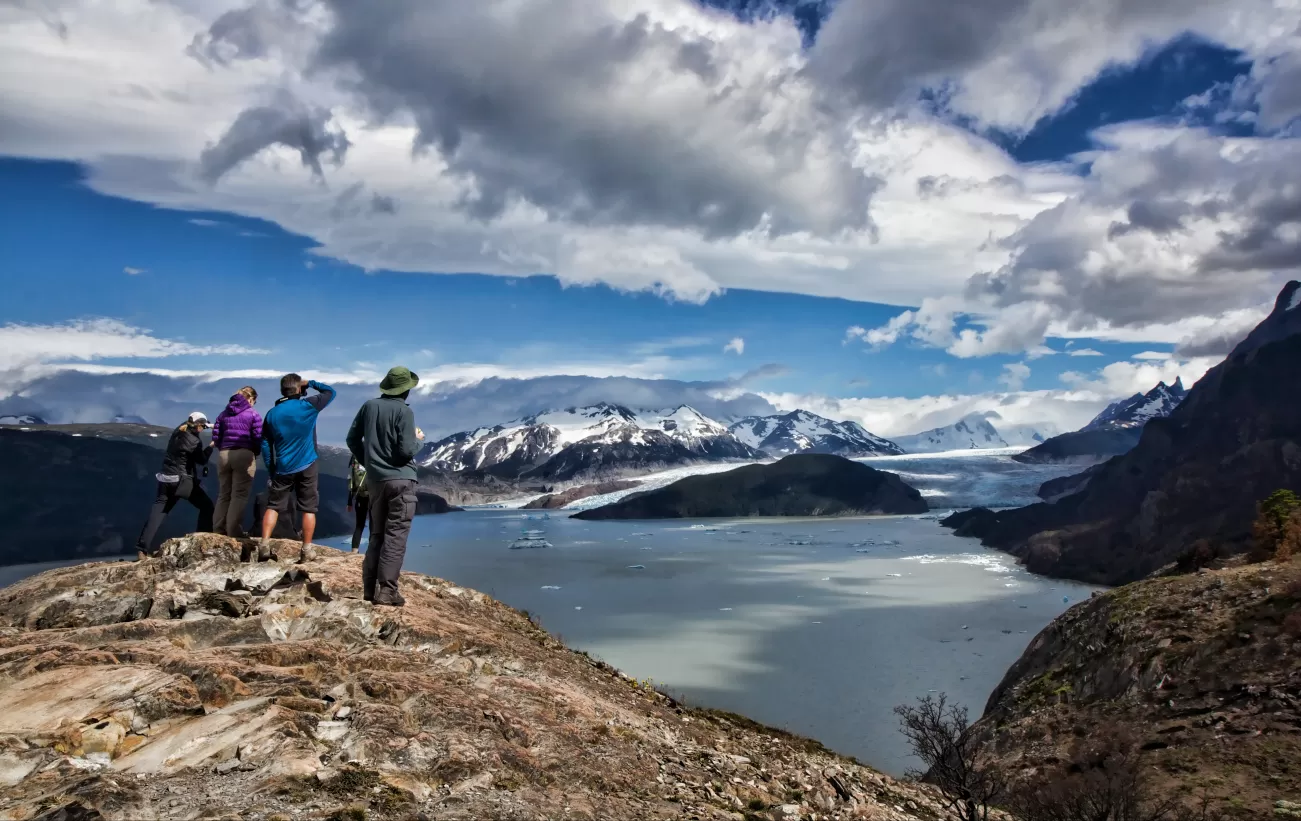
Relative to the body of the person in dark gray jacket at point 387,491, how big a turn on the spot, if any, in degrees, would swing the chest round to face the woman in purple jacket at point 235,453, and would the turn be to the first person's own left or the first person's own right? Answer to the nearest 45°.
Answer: approximately 90° to the first person's own left

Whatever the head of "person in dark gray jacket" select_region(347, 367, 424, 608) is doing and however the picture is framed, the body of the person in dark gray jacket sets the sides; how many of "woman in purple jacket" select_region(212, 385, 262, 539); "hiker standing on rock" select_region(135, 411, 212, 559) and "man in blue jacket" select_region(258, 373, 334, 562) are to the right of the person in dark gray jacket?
0

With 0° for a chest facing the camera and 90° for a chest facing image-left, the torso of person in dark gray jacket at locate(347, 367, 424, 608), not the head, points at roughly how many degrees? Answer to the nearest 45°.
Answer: approximately 225°

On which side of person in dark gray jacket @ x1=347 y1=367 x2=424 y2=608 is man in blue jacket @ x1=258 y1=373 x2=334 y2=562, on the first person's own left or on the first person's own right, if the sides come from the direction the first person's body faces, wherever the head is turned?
on the first person's own left

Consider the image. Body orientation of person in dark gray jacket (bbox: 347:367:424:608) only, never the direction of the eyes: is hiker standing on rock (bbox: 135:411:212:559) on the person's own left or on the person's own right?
on the person's own left

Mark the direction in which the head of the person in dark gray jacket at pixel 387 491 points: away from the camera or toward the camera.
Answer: away from the camera
